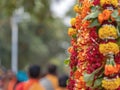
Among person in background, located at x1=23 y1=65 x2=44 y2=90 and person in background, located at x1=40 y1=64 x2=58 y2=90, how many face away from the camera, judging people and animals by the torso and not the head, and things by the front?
2

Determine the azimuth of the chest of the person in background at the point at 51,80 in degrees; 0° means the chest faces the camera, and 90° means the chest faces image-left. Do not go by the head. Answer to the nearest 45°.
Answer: approximately 180°

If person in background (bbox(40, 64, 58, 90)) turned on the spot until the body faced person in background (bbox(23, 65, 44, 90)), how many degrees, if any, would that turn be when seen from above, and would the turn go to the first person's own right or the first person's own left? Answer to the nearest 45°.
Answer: approximately 135° to the first person's own left

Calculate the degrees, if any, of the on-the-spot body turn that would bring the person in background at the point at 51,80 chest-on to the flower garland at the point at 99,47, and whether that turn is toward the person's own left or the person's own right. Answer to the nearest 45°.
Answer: approximately 180°

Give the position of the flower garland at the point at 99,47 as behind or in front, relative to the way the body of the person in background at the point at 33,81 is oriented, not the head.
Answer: behind

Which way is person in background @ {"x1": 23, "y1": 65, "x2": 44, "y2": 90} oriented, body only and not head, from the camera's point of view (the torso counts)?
away from the camera
